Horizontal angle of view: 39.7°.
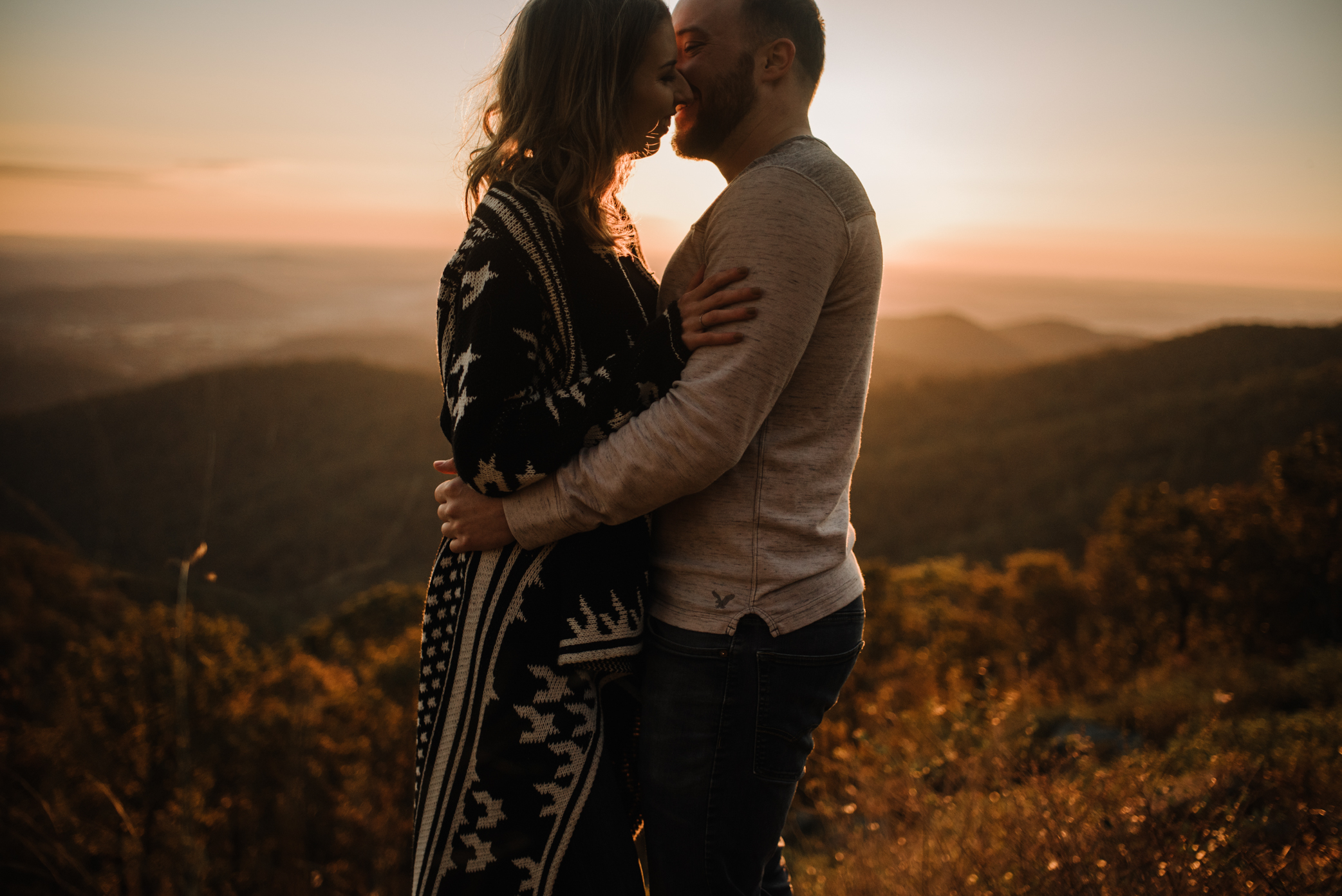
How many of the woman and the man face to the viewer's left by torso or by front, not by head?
1

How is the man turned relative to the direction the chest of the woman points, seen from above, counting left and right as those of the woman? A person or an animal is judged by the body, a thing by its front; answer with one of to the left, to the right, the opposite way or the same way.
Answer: the opposite way

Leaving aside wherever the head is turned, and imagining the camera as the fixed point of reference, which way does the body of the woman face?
to the viewer's right

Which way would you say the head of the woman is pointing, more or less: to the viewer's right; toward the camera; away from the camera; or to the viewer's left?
to the viewer's right

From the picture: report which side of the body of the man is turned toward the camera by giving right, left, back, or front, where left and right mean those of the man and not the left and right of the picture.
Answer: left
